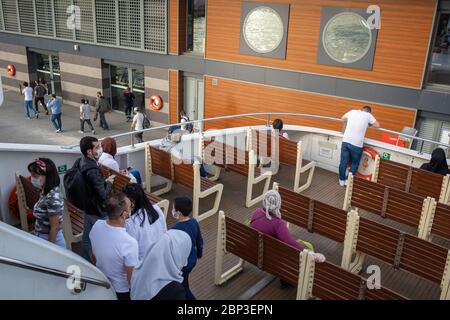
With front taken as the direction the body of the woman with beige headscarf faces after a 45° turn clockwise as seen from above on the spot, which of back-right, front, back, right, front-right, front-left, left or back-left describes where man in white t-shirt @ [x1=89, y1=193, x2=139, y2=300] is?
back-right

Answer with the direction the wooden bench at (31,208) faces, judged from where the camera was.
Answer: facing away from the viewer and to the right of the viewer

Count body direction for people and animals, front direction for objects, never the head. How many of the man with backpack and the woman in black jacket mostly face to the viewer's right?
1

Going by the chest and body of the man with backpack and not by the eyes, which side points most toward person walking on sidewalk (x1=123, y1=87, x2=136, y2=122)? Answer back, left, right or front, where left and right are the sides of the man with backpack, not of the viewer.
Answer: left

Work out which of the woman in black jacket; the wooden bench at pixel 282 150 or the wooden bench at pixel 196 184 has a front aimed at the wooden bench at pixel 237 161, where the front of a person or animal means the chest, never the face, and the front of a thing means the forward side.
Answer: the wooden bench at pixel 196 184

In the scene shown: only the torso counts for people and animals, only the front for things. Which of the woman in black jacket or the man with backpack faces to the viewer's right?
the man with backpack

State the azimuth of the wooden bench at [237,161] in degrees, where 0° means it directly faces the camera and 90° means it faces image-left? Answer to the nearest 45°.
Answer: approximately 225°

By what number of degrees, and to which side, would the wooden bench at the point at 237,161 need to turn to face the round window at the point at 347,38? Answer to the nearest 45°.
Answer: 0° — it already faces it

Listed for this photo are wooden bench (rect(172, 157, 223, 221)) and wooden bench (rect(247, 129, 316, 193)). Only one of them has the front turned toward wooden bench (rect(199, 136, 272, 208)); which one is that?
wooden bench (rect(172, 157, 223, 221))

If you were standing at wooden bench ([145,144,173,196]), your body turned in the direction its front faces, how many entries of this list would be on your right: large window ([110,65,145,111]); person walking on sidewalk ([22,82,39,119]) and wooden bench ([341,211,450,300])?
1

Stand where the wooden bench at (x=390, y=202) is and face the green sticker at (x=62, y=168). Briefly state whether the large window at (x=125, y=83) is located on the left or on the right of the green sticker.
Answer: right

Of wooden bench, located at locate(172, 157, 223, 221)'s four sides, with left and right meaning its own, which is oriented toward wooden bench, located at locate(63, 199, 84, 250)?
back

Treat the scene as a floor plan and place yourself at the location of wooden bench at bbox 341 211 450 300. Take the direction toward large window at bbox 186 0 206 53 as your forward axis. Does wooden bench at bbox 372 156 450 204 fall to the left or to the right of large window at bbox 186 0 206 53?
right

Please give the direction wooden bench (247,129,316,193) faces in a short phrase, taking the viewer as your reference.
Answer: facing away from the viewer and to the right of the viewer
